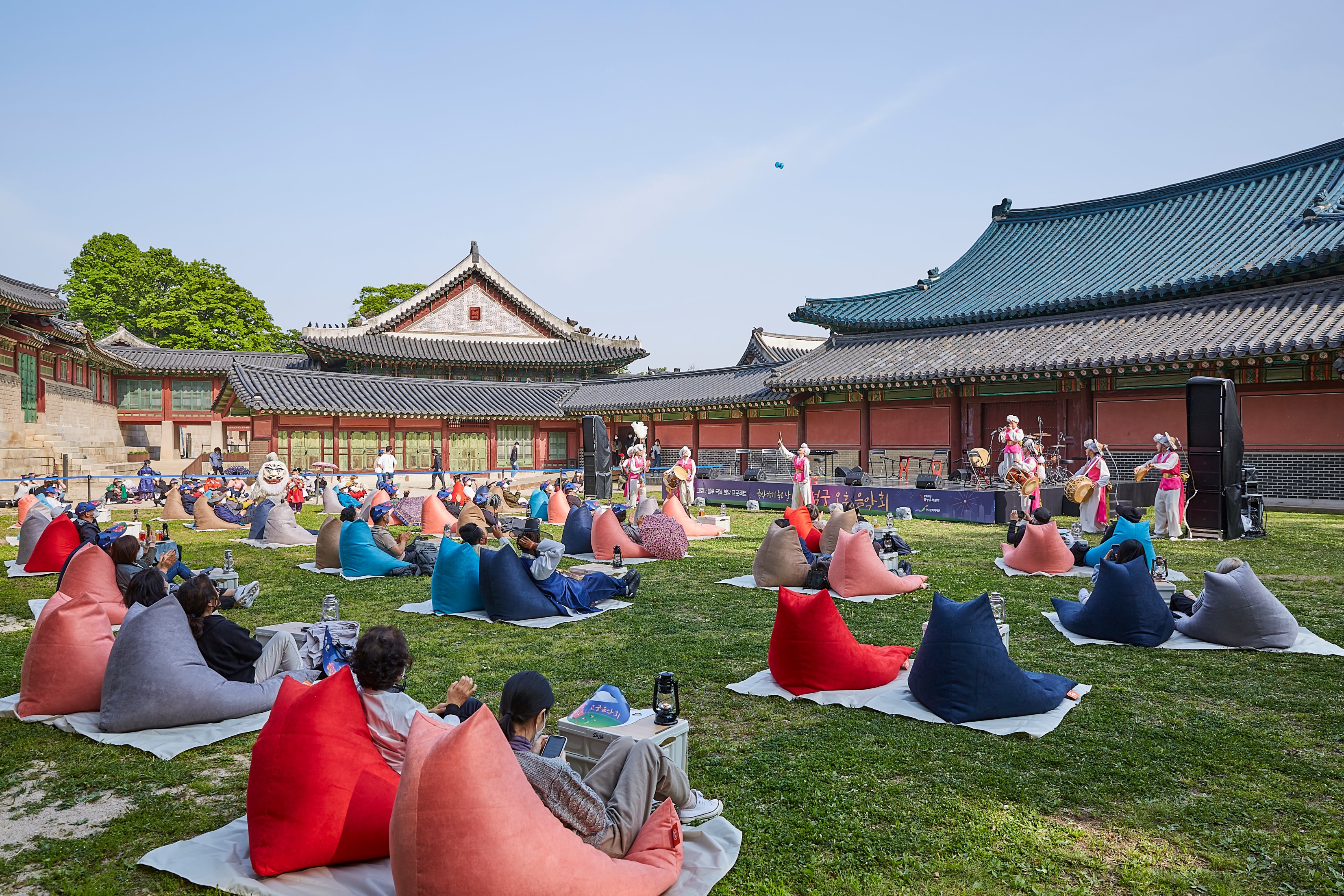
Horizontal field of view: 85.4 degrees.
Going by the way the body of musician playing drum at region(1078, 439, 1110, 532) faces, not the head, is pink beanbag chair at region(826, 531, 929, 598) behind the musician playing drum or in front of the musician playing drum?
in front

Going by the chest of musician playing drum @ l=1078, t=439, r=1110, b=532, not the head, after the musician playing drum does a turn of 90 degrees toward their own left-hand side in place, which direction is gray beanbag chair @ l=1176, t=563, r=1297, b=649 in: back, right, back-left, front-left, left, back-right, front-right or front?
front-right

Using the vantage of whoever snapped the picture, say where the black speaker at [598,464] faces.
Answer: facing the viewer and to the left of the viewer

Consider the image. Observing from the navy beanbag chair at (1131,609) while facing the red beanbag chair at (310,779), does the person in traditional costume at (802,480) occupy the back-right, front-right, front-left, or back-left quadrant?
back-right

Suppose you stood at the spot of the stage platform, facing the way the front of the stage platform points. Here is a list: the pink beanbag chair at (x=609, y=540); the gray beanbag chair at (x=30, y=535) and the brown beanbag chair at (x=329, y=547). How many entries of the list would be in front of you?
3

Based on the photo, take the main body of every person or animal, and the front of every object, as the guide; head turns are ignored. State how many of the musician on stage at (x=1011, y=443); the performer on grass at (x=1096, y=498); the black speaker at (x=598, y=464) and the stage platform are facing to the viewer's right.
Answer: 0

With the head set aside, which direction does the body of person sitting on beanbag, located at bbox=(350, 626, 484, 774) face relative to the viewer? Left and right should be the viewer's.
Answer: facing away from the viewer and to the right of the viewer

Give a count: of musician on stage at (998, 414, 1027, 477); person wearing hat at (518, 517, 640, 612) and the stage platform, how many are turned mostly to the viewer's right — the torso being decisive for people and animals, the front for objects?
1

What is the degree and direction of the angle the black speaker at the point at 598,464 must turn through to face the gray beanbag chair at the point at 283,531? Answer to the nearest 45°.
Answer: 0° — it already faces it

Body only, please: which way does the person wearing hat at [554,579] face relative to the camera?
to the viewer's right

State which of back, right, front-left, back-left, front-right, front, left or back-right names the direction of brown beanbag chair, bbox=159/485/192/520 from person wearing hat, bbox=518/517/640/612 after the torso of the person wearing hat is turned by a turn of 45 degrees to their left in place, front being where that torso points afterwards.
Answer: left

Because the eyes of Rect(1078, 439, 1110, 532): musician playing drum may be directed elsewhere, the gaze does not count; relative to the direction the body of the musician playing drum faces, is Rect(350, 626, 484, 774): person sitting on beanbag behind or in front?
in front

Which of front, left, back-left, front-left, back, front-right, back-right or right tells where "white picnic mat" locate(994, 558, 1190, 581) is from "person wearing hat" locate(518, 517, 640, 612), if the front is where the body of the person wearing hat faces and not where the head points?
front

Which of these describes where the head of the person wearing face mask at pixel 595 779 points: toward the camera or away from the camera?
away from the camera

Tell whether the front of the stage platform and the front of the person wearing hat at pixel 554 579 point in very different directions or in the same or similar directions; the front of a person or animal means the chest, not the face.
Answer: very different directions

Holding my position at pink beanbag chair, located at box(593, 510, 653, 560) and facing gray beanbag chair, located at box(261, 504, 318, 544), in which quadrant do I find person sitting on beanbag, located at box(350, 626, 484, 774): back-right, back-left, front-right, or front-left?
back-left

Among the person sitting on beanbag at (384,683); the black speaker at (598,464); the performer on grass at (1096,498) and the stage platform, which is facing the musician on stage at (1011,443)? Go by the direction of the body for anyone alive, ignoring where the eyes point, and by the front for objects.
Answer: the person sitting on beanbag

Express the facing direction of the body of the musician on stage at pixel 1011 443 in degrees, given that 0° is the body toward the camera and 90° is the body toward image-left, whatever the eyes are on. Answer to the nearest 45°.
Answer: approximately 45°

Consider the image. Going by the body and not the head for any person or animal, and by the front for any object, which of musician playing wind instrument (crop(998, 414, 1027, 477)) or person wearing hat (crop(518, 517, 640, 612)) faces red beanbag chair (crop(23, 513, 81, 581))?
the musician playing wind instrument

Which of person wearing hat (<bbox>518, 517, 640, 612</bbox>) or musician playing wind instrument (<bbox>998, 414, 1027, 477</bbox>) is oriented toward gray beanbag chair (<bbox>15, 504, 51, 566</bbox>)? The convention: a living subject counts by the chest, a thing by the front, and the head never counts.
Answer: the musician playing wind instrument

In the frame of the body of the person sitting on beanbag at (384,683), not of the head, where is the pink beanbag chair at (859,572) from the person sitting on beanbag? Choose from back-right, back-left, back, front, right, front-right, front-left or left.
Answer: front
